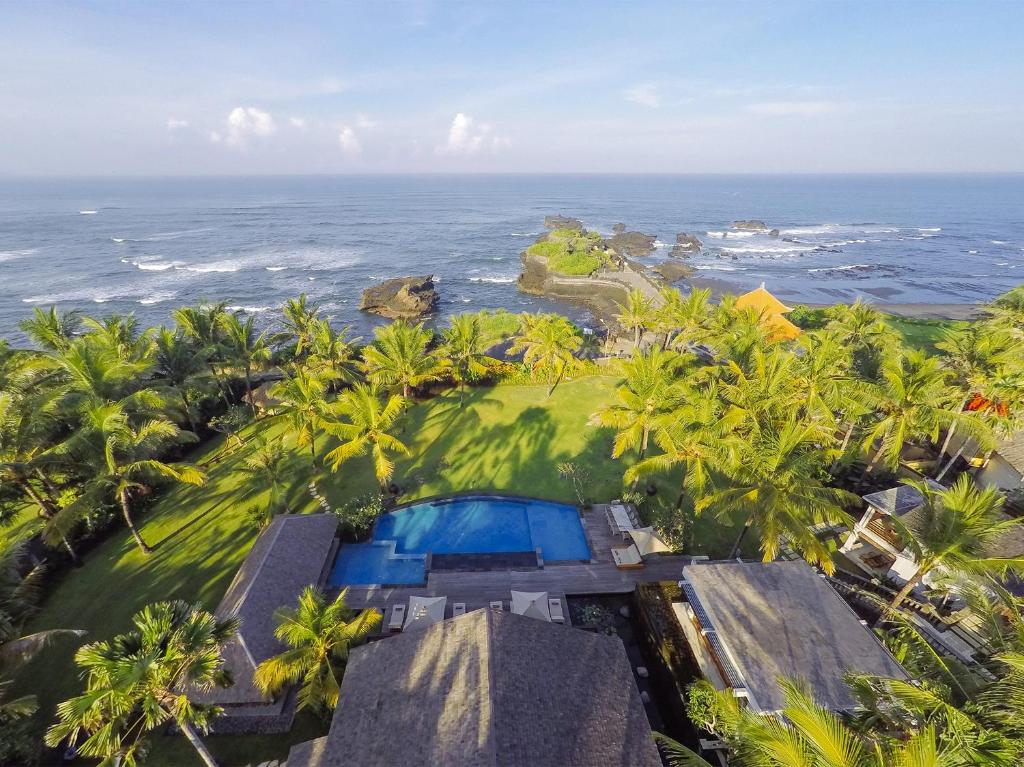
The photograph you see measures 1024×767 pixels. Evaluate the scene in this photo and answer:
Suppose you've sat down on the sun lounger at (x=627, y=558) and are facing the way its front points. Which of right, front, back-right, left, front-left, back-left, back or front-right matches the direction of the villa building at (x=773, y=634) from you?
back-left

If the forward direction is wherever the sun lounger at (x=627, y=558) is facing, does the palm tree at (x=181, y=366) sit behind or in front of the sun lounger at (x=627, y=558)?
in front

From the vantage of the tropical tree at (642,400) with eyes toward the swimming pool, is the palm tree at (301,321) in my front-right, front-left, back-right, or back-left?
front-right

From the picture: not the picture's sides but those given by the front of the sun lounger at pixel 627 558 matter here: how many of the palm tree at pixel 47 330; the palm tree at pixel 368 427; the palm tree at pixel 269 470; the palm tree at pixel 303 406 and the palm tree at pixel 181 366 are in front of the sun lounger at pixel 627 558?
5

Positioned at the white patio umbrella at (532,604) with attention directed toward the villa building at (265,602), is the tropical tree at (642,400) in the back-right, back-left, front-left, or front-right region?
back-right

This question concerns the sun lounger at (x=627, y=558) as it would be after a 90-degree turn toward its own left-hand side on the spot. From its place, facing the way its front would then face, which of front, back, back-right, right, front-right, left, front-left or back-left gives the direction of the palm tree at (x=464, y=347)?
back-right

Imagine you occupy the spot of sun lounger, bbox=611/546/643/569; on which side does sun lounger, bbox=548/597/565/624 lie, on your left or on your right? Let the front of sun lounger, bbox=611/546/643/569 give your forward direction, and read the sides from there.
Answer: on your left

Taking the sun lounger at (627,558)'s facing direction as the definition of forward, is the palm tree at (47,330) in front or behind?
in front

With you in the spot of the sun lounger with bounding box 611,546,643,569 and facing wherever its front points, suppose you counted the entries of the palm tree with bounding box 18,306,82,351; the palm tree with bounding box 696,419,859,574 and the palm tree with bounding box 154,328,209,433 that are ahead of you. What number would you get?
2

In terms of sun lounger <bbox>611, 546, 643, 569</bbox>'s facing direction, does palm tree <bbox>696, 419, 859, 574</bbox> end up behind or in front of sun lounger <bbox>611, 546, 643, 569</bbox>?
behind

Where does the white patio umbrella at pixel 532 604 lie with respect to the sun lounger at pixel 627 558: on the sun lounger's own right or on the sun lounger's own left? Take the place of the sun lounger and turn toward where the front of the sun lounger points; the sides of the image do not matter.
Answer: on the sun lounger's own left

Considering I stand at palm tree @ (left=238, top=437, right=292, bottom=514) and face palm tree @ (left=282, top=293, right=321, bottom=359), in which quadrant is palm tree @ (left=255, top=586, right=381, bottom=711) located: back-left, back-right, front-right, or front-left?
back-right

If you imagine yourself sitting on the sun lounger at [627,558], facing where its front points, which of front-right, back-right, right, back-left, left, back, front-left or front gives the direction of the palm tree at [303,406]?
front

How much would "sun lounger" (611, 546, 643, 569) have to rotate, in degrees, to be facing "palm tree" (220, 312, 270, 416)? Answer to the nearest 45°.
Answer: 0° — it already faces it

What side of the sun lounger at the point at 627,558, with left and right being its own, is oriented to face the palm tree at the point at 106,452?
front

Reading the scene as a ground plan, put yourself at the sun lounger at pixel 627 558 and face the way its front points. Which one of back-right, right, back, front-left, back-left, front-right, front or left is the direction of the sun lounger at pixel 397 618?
front-left

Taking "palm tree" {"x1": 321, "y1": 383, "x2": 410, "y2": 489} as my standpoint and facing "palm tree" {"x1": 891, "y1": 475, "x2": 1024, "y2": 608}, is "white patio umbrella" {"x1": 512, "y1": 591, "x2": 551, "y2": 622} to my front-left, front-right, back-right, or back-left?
front-right

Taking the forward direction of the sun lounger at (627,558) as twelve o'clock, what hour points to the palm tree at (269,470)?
The palm tree is roughly at 12 o'clock from the sun lounger.

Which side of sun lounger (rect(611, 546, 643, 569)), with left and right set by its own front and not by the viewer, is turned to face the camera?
left

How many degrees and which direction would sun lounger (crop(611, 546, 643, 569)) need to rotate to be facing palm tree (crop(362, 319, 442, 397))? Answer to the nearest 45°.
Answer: approximately 45° to its right
